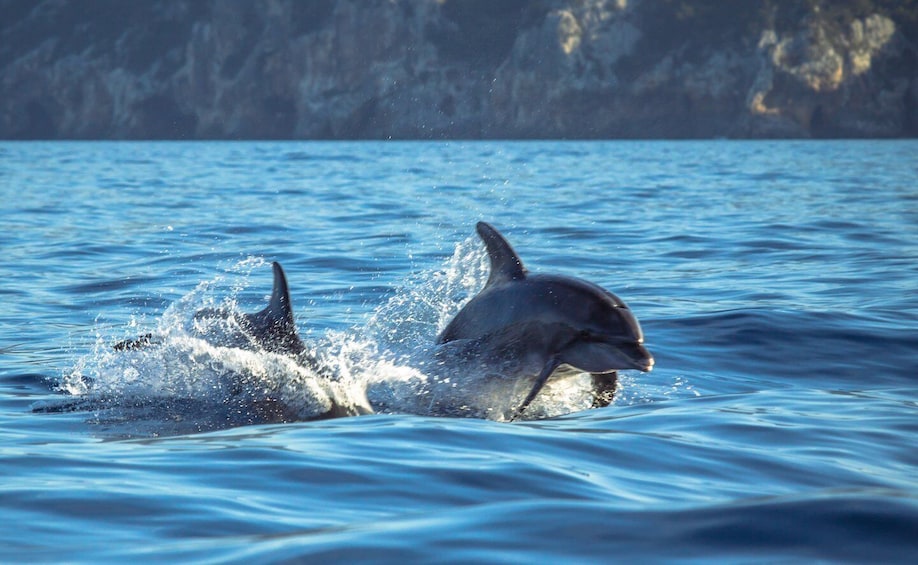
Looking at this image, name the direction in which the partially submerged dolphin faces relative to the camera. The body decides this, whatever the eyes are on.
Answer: to the viewer's right

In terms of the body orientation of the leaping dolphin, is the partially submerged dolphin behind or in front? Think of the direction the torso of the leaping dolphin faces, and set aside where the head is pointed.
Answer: behind

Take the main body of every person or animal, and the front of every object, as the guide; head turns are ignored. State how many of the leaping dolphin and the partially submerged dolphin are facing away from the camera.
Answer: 0

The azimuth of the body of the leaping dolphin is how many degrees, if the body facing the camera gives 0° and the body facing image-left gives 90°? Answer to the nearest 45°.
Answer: approximately 315°

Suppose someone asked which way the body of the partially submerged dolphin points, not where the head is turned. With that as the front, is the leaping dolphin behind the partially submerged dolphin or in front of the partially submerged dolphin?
in front
